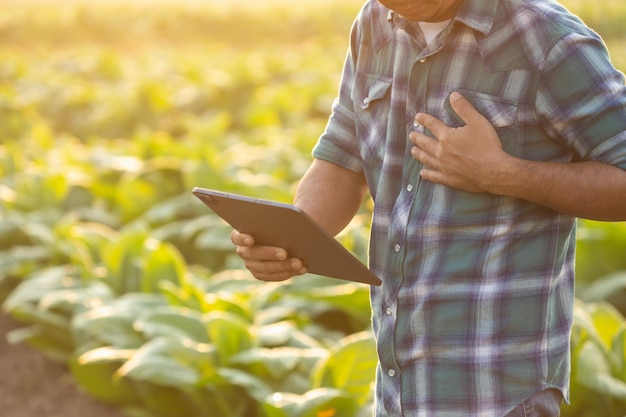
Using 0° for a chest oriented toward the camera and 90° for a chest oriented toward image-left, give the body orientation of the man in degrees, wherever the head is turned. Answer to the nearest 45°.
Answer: approximately 45°
